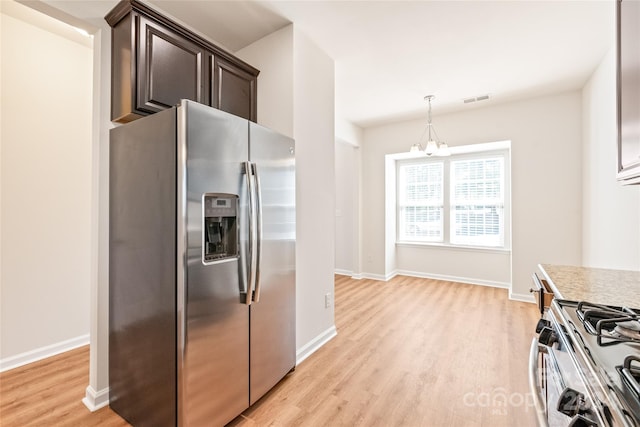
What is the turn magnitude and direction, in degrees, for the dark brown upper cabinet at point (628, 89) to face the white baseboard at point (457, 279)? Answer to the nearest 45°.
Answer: approximately 45° to its right

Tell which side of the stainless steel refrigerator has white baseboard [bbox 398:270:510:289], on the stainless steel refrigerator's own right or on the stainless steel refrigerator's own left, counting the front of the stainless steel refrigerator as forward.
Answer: on the stainless steel refrigerator's own left

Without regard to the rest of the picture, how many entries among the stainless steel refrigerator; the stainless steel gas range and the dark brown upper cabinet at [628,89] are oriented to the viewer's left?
2

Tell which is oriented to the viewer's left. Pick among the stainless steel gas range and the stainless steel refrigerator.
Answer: the stainless steel gas range

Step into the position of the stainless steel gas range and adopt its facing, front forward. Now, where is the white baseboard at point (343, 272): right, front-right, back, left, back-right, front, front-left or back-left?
front-right

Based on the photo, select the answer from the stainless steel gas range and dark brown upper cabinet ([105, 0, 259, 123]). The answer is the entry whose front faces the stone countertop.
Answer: the dark brown upper cabinet

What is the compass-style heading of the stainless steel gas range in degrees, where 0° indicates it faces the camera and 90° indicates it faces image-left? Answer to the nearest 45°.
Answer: approximately 90°

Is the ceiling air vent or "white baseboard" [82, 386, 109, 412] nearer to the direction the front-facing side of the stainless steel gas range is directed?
the white baseboard

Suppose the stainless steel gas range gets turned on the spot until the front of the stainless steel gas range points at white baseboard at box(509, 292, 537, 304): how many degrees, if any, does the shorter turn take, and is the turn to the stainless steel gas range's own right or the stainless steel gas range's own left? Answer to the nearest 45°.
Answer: approximately 90° to the stainless steel gas range's own right

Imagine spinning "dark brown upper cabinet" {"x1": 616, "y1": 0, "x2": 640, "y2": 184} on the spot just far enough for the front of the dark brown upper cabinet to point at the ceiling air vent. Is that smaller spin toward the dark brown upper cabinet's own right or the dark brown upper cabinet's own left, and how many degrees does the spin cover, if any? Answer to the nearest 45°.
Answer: approximately 45° to the dark brown upper cabinet's own right

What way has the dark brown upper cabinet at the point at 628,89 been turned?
to the viewer's left

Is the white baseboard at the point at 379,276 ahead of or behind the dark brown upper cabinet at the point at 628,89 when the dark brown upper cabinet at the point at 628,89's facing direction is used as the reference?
ahead
